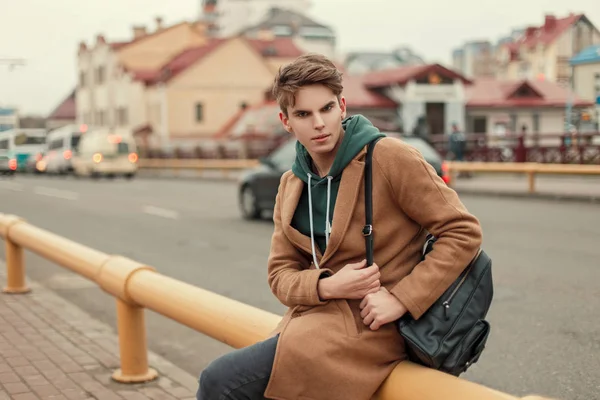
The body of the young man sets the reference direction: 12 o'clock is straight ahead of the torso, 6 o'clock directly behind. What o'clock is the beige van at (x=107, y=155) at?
The beige van is roughly at 4 o'clock from the young man.

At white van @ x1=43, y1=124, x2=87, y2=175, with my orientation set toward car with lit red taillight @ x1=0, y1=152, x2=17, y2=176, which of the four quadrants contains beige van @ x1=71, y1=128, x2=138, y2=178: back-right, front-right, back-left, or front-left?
back-left

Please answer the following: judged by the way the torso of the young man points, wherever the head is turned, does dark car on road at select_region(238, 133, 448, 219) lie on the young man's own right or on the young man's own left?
on the young man's own right

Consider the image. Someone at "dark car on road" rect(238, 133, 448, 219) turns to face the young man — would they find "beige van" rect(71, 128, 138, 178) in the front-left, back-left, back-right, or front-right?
back-right

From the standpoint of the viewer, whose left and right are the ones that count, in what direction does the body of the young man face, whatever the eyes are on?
facing the viewer and to the left of the viewer

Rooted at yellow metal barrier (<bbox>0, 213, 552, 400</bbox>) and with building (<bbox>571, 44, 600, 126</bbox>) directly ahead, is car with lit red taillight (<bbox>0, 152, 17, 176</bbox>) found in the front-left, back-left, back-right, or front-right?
front-left
